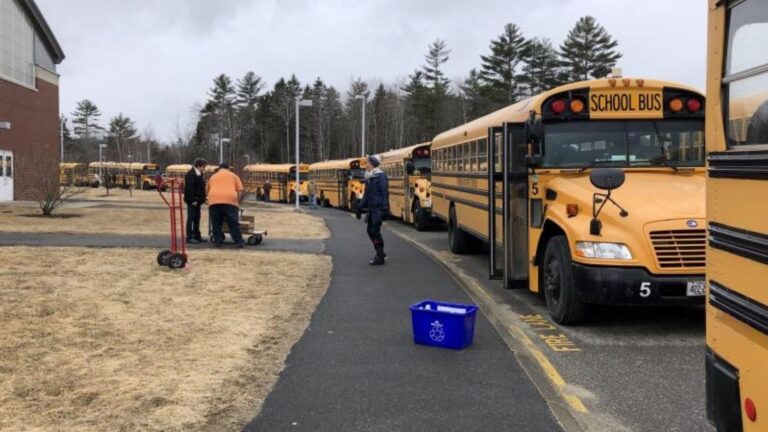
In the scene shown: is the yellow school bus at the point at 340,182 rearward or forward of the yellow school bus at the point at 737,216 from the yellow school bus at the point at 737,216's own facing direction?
rearward

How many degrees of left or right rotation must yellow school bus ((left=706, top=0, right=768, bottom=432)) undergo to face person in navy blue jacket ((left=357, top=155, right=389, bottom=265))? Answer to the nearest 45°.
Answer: approximately 180°

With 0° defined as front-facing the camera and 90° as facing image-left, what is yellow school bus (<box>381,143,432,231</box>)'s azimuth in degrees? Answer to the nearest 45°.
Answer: approximately 315°

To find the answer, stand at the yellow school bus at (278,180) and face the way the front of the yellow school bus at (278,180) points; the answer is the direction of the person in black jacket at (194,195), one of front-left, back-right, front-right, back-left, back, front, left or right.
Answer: front-right

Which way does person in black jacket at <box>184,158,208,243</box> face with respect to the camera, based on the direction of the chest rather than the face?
to the viewer's right

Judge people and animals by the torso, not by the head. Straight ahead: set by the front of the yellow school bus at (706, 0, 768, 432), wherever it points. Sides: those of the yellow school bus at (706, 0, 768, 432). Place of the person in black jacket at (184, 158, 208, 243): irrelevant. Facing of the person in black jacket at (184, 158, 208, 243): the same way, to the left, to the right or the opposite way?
to the left

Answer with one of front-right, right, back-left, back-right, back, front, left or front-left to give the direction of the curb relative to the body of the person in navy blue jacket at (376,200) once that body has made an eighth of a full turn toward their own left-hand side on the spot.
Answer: front-left

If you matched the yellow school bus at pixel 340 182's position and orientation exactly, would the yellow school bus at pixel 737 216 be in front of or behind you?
in front

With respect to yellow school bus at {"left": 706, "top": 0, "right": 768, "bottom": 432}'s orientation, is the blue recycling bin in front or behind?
behind
